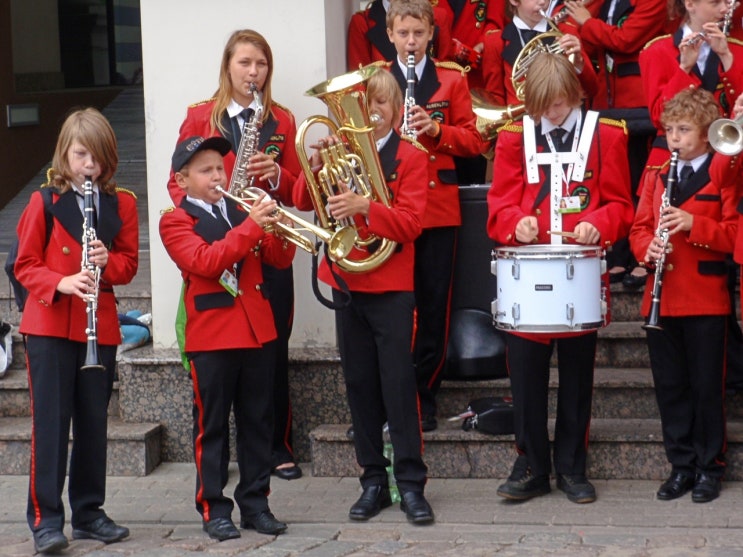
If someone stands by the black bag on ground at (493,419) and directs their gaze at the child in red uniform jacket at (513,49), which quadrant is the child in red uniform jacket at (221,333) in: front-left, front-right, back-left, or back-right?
back-left

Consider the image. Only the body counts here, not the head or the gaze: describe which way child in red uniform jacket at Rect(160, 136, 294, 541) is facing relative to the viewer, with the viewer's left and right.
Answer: facing the viewer and to the right of the viewer

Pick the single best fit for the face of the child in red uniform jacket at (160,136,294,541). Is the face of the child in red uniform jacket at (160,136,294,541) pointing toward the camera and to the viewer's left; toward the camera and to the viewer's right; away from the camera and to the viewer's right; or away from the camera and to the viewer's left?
toward the camera and to the viewer's right

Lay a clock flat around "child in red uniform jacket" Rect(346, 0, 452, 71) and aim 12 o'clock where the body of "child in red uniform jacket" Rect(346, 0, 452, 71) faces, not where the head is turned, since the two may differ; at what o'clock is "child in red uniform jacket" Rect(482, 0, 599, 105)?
"child in red uniform jacket" Rect(482, 0, 599, 105) is roughly at 9 o'clock from "child in red uniform jacket" Rect(346, 0, 452, 71).

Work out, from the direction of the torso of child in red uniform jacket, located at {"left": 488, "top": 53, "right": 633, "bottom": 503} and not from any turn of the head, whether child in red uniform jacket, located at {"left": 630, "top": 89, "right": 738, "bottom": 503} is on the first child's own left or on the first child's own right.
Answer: on the first child's own left

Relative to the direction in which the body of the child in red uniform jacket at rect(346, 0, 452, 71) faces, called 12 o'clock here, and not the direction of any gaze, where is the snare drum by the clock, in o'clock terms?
The snare drum is roughly at 11 o'clock from the child in red uniform jacket.

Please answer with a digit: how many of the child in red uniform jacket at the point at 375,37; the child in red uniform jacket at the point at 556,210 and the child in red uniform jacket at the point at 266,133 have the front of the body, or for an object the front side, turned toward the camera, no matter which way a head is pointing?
3

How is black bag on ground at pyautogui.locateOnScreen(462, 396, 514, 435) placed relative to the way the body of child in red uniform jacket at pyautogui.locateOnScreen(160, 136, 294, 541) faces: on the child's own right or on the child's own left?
on the child's own left

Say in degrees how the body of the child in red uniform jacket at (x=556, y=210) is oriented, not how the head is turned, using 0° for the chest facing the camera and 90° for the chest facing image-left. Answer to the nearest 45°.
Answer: approximately 0°

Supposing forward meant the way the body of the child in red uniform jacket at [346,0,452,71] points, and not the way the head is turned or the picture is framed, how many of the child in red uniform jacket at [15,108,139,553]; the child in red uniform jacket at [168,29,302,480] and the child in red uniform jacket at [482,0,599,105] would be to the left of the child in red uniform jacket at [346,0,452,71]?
1

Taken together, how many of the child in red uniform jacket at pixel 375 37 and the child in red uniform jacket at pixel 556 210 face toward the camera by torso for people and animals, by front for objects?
2
